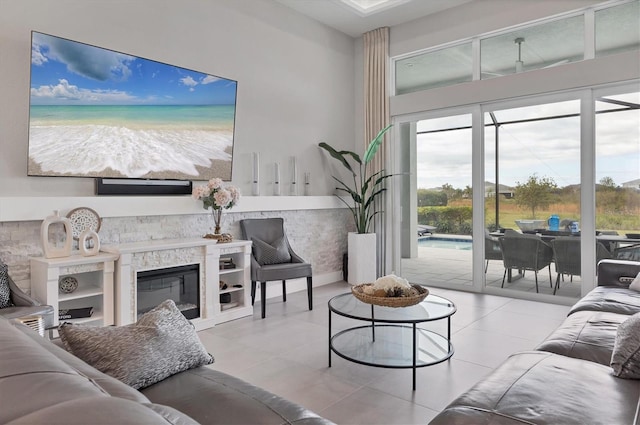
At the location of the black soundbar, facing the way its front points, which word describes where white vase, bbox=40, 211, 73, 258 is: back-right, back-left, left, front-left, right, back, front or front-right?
front-right

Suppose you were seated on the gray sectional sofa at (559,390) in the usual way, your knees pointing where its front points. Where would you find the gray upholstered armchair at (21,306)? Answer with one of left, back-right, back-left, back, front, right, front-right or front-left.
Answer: front

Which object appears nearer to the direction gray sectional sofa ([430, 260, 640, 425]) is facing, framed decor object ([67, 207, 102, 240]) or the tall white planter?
the framed decor object

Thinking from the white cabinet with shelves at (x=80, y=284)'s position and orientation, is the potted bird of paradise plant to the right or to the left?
on its left

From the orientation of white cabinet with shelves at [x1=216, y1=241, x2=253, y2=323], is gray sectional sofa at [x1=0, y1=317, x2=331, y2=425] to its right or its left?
on its right

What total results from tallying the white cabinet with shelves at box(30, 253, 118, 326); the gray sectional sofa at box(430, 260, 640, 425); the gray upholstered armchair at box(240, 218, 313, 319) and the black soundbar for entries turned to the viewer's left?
1

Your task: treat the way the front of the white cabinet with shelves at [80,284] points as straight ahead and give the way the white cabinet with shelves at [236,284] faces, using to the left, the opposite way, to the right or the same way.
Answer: the same way

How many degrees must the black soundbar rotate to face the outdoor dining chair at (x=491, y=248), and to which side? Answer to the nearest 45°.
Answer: approximately 90° to its left

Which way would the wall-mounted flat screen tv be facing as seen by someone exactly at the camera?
facing the viewer and to the right of the viewer

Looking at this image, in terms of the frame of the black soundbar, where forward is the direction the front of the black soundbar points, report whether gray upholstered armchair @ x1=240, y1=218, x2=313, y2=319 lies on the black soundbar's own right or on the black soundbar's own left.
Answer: on the black soundbar's own left

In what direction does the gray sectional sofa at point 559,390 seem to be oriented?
to the viewer's left

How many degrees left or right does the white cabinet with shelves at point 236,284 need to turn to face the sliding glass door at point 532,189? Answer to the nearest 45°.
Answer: approximately 45° to its left

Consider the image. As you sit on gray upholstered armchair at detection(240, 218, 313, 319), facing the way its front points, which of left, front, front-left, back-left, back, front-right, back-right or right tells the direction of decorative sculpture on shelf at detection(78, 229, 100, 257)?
right

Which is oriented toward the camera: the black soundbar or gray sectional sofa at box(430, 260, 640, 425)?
the black soundbar

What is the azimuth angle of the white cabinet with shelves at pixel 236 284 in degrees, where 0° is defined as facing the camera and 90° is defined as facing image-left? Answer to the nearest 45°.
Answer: approximately 315°

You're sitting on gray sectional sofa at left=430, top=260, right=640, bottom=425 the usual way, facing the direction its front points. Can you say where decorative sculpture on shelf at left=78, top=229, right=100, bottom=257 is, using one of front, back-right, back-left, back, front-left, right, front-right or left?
front

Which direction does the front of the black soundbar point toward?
toward the camera
